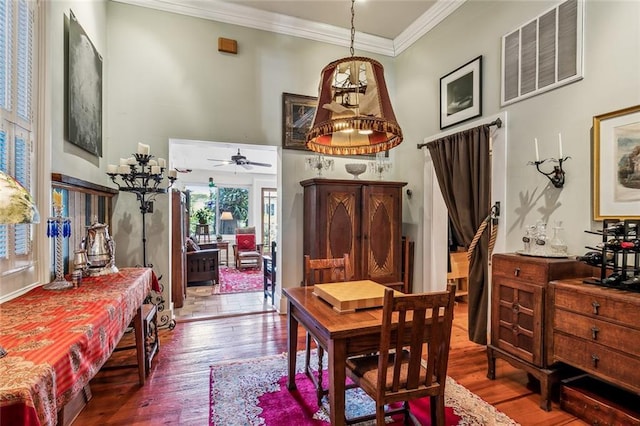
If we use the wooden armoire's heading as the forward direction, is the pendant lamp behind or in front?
in front

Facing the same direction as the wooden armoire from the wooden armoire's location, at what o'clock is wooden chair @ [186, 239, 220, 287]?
The wooden chair is roughly at 4 o'clock from the wooden armoire.

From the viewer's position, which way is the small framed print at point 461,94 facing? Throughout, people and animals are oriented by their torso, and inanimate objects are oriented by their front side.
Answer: facing the viewer and to the left of the viewer

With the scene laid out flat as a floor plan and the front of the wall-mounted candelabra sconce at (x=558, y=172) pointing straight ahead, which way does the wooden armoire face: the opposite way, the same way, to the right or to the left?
to the left

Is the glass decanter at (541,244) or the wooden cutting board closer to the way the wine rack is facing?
the wooden cutting board

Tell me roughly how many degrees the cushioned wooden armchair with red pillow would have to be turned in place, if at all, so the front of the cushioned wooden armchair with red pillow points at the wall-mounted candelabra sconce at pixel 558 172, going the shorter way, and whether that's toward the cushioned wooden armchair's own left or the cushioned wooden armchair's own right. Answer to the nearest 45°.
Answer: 0° — it already faces it

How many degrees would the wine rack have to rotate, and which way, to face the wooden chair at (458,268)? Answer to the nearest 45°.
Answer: approximately 90° to its right

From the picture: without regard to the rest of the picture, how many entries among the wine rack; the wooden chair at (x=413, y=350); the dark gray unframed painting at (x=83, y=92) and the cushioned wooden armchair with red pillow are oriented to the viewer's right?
1

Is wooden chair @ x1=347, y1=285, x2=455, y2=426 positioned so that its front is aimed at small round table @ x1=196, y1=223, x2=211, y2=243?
yes

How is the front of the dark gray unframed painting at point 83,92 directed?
to the viewer's right

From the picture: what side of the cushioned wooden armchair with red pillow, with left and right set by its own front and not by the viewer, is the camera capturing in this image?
front

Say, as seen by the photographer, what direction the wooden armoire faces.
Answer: facing the viewer

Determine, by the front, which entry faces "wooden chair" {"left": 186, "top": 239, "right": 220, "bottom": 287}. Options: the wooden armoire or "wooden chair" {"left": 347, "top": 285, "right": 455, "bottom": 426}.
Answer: "wooden chair" {"left": 347, "top": 285, "right": 455, "bottom": 426}

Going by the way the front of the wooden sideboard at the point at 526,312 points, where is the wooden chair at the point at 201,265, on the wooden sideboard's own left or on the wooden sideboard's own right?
on the wooden sideboard's own right

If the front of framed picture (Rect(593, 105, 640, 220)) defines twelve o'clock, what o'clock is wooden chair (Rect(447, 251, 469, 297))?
The wooden chair is roughly at 3 o'clock from the framed picture.

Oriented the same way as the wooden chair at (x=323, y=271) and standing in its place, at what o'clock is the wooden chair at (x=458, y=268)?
the wooden chair at (x=458, y=268) is roughly at 9 o'clock from the wooden chair at (x=323, y=271).

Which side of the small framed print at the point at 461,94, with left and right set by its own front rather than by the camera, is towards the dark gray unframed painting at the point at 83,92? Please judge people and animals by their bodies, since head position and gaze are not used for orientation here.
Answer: front
